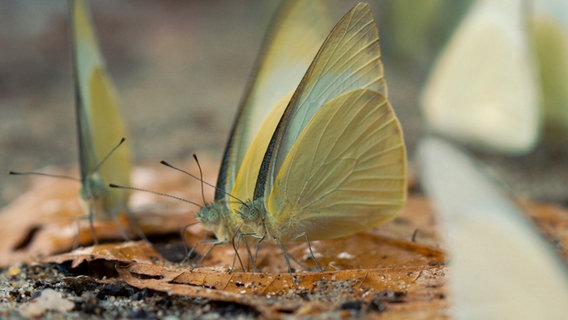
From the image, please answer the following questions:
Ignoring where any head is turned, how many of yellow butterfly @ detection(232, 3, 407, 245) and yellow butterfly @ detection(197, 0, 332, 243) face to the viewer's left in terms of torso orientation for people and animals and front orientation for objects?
2

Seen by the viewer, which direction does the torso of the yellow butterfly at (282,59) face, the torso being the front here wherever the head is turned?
to the viewer's left

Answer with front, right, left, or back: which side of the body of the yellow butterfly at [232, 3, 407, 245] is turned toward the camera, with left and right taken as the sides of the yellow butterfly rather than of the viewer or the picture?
left

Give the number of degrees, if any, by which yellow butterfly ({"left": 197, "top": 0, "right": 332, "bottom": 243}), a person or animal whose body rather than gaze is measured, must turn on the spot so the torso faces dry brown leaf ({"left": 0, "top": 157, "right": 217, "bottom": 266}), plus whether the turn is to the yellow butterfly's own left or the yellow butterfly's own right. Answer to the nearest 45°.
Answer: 0° — it already faces it

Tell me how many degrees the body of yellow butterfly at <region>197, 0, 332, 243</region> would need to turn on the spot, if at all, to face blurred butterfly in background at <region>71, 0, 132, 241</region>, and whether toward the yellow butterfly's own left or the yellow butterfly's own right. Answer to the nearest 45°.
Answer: approximately 45° to the yellow butterfly's own right
